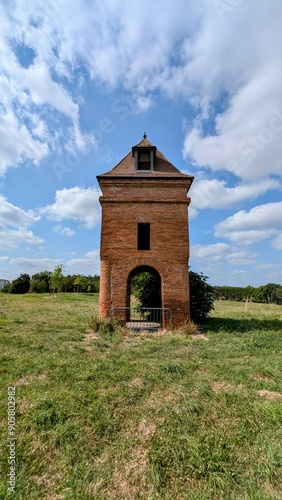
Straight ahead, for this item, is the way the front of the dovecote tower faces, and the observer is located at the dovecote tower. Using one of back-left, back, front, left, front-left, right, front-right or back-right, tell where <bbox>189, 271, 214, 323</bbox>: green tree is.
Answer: back-left

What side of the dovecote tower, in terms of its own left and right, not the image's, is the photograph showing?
front
